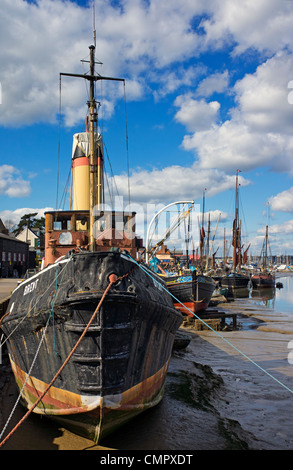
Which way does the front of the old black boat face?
toward the camera

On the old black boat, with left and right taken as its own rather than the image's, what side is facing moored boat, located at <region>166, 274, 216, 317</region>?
back

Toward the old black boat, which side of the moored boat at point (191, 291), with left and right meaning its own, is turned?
front

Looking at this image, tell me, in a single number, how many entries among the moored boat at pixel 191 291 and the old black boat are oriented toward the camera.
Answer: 2

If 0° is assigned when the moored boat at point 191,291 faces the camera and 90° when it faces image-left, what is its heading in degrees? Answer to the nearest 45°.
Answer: approximately 0°

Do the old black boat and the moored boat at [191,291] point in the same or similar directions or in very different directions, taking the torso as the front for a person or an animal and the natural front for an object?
same or similar directions
